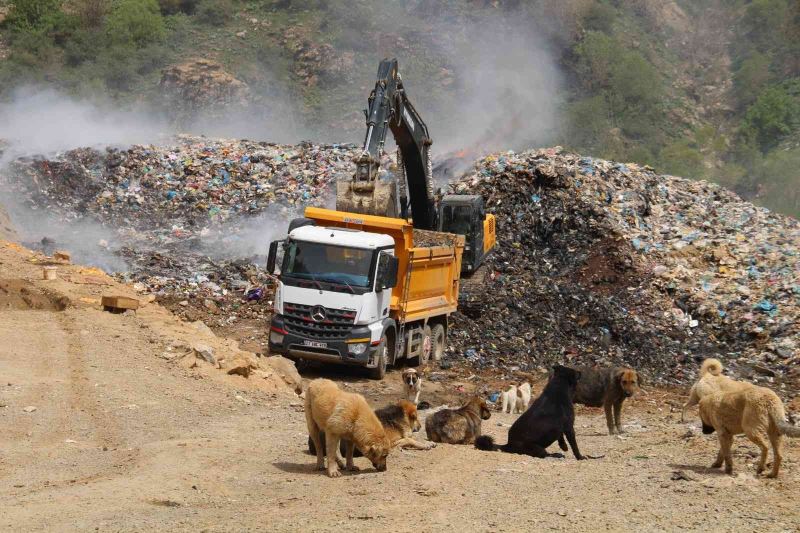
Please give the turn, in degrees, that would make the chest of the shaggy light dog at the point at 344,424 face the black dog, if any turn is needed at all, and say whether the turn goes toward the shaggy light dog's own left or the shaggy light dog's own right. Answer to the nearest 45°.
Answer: approximately 90° to the shaggy light dog's own left

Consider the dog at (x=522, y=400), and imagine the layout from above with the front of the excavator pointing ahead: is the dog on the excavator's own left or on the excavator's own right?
on the excavator's own left

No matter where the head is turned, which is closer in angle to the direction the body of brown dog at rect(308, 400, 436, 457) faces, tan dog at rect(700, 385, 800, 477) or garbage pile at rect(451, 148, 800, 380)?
the tan dog

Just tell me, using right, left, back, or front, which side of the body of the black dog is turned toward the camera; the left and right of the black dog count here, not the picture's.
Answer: right

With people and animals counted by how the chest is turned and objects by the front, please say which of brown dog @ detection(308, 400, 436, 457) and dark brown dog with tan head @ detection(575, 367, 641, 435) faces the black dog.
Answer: the brown dog

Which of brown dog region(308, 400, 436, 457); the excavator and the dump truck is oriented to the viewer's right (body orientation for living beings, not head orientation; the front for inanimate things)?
the brown dog

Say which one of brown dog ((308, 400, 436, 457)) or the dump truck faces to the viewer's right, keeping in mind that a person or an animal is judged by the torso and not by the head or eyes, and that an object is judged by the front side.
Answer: the brown dog

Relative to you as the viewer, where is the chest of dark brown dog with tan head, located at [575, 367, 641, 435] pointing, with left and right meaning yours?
facing to the right of the viewer

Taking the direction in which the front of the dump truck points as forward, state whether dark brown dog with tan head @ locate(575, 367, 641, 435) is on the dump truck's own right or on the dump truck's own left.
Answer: on the dump truck's own left

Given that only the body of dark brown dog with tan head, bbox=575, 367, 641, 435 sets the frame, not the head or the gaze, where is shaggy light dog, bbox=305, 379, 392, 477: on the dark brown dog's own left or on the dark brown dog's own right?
on the dark brown dog's own right

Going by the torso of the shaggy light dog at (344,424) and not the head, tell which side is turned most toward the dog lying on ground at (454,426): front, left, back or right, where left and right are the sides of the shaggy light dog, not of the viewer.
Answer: left
